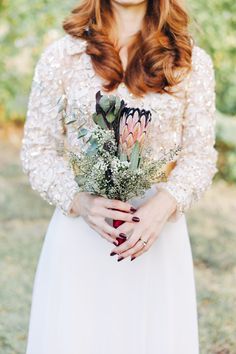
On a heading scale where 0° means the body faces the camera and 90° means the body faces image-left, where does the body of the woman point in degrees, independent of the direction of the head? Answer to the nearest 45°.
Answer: approximately 0°
